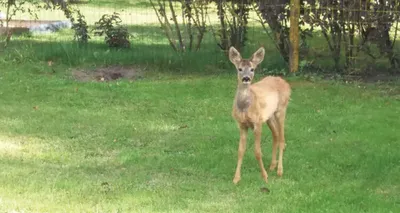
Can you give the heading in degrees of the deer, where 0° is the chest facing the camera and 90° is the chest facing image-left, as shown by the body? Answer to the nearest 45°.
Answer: approximately 45°

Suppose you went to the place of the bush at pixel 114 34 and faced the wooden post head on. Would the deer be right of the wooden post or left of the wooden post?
right

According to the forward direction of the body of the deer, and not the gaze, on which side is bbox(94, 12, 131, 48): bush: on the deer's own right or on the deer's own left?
on the deer's own right

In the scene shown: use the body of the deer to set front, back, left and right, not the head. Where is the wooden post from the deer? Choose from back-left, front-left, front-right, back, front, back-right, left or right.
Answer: back-right
